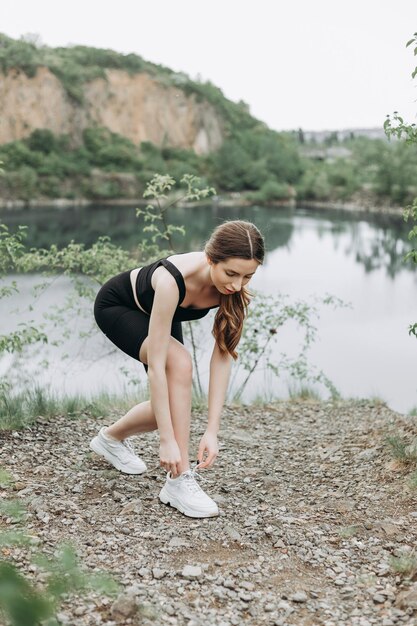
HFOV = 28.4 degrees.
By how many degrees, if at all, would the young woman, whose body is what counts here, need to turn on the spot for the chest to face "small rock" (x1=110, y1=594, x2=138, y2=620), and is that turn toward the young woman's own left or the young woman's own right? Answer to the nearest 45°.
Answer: approximately 45° to the young woman's own right

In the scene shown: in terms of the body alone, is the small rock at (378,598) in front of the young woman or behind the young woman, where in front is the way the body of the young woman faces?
in front

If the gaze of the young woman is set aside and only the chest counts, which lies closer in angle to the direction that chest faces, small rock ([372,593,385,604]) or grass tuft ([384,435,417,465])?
the small rock

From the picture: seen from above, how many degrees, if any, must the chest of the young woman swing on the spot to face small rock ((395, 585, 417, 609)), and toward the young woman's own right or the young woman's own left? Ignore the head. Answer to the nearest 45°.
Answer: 0° — they already face it

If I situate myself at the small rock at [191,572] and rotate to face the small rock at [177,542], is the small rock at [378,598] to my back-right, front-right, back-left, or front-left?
back-right

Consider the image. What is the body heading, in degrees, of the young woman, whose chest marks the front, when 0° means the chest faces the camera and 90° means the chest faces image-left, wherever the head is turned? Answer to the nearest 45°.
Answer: approximately 315°

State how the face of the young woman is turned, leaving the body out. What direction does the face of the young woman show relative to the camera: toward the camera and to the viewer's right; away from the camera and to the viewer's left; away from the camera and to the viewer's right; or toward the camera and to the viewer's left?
toward the camera and to the viewer's right

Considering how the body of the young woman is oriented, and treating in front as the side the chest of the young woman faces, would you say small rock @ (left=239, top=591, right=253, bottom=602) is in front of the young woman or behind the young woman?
in front

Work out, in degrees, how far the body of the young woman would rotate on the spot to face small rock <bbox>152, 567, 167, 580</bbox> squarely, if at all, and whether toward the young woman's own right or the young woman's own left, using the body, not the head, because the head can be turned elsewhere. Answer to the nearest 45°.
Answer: approximately 45° to the young woman's own right
